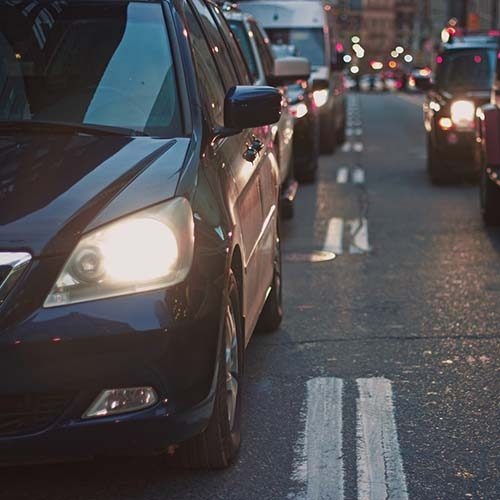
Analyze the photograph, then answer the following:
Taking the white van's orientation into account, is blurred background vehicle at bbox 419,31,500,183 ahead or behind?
ahead

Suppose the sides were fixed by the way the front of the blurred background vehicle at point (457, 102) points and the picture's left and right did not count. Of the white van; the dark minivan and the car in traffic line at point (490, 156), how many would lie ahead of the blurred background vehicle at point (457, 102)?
2

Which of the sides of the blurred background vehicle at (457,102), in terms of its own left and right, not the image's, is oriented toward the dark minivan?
front

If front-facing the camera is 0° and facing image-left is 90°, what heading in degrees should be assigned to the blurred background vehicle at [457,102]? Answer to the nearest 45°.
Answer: approximately 0°

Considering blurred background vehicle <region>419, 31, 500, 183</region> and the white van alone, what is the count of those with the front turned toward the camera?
2

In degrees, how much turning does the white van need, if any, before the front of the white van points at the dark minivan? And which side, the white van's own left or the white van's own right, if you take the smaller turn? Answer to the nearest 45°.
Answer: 0° — it already faces it

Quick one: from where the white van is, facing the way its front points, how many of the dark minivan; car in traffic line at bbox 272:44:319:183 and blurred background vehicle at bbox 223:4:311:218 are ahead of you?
3

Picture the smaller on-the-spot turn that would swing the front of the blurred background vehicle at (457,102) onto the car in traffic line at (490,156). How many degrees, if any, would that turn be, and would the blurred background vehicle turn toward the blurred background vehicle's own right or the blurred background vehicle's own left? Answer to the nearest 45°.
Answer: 0° — it already faces it

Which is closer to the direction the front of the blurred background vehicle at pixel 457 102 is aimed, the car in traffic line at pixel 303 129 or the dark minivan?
the dark minivan
